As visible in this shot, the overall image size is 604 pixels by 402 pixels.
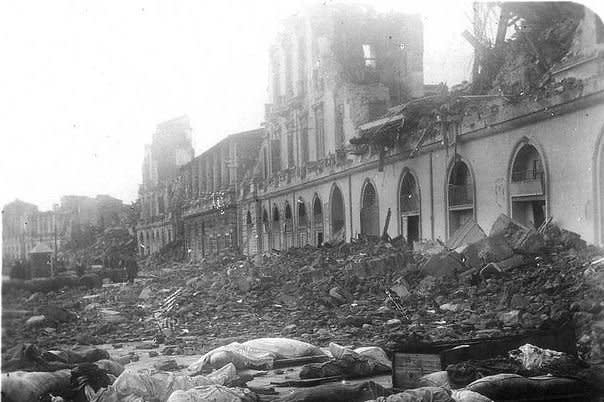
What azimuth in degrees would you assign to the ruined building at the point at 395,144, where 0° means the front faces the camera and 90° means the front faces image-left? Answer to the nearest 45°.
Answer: approximately 45°
